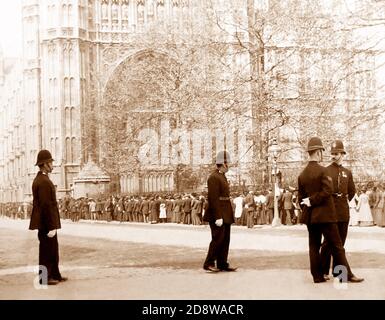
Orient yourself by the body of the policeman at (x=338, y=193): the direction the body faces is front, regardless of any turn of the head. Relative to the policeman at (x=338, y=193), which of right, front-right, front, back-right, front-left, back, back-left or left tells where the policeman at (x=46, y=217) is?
front-right

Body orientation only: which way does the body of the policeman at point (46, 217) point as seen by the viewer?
to the viewer's right

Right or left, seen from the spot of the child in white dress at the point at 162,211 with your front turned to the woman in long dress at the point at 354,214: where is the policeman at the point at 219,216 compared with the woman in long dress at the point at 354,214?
right

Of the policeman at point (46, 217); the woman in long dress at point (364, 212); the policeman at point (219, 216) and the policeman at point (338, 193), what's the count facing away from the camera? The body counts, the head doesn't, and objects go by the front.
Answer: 1

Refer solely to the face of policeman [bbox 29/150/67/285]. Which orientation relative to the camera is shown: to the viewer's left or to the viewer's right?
to the viewer's right

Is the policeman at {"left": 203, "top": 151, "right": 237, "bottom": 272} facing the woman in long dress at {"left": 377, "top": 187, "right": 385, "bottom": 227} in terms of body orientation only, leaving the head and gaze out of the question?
no

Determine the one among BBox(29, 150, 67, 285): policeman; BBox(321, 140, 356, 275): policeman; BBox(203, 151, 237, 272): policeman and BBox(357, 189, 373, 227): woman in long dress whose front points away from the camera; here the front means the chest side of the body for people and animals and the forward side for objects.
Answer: the woman in long dress

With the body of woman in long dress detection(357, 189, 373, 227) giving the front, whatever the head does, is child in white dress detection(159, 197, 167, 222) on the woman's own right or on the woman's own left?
on the woman's own left

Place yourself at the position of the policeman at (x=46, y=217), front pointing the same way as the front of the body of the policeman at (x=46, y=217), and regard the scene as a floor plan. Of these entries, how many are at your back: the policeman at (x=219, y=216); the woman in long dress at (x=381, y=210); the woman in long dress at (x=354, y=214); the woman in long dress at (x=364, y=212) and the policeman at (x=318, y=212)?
0

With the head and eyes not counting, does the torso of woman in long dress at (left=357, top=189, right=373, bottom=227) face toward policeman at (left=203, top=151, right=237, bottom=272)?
no

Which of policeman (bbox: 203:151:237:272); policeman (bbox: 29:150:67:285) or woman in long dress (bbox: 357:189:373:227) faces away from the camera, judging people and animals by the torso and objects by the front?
the woman in long dress

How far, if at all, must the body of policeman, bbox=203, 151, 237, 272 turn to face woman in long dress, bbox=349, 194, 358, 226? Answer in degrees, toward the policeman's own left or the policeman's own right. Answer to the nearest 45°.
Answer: approximately 90° to the policeman's own left

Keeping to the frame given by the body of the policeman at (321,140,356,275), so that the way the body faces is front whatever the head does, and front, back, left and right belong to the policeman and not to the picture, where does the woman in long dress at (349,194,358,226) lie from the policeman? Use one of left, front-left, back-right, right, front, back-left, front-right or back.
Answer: back-right
